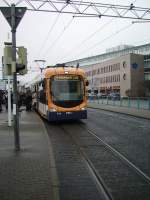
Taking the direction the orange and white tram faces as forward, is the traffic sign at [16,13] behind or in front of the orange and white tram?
in front

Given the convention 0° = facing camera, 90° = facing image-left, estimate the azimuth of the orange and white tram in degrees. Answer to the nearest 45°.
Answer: approximately 0°

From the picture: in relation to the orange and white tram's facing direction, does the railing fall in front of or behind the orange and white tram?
behind
